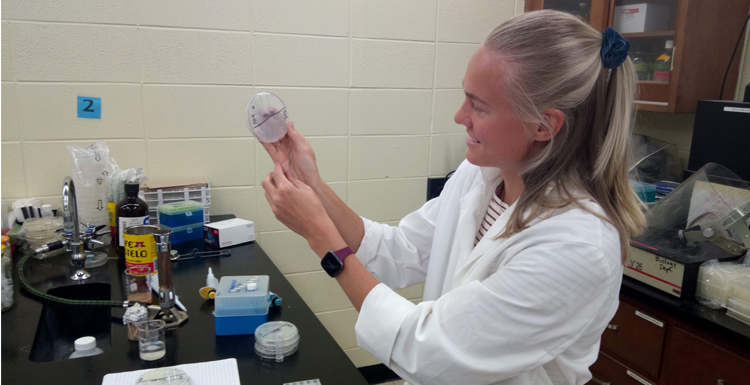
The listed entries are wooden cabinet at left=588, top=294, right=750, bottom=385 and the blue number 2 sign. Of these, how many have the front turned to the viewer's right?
0

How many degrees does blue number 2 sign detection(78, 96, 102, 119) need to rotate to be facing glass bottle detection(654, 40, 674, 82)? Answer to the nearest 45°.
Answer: approximately 45° to its left

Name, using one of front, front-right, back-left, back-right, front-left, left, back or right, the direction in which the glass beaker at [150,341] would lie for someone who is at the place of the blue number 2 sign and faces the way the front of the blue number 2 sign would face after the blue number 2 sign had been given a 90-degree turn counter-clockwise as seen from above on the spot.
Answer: right

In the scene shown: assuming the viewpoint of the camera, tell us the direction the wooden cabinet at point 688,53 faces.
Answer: facing the viewer and to the left of the viewer

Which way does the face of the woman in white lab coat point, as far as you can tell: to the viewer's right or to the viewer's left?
to the viewer's left

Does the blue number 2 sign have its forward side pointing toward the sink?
yes

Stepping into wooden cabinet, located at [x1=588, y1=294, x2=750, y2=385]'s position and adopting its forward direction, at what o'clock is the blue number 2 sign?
The blue number 2 sign is roughly at 1 o'clock from the wooden cabinet.

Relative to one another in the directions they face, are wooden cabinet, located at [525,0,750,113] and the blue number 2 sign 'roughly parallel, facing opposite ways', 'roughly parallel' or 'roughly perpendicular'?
roughly perpendicular

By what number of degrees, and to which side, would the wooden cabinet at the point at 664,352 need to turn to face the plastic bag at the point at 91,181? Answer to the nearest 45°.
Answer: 0° — it already faces it

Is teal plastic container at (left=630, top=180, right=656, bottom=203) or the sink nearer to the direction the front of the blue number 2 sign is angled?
the sink

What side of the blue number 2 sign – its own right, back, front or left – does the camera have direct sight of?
front

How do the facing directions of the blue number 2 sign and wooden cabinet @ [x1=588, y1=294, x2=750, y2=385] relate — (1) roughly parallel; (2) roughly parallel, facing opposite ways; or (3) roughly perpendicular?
roughly perpendicular

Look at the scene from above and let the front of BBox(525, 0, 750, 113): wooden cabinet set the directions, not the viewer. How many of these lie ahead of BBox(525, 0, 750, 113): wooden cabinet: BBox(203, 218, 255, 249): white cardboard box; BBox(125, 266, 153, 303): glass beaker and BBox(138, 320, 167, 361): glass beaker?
3

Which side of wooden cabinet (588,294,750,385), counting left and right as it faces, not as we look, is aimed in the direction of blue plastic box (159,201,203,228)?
front

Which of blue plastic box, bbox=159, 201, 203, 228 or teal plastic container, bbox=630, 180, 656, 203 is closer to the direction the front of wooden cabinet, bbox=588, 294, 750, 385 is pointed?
the blue plastic box

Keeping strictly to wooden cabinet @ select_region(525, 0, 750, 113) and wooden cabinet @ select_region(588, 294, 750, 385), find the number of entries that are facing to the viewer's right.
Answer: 0

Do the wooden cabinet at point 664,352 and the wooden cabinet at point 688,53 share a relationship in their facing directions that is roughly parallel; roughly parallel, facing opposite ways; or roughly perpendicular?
roughly parallel

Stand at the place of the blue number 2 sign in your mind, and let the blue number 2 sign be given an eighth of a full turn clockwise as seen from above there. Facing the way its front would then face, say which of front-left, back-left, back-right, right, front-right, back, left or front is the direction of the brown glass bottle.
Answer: front-left
